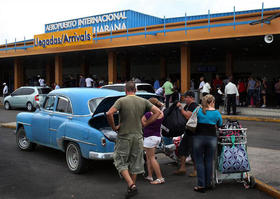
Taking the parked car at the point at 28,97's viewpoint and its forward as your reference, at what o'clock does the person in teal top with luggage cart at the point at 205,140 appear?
The person in teal top with luggage cart is roughly at 7 o'clock from the parked car.

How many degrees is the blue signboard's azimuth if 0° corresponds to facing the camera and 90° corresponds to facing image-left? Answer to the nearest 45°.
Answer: approximately 45°

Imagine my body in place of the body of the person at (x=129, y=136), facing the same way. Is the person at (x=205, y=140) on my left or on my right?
on my right

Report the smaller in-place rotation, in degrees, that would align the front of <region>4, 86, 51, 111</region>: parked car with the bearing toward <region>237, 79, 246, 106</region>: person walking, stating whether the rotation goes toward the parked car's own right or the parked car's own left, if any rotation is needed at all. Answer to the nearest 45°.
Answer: approximately 135° to the parked car's own right

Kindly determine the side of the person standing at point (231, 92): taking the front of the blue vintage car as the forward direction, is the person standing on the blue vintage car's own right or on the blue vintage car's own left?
on the blue vintage car's own right

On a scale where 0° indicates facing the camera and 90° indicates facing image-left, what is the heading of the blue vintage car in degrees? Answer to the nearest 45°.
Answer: approximately 135°

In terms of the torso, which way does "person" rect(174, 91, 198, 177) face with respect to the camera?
to the viewer's left

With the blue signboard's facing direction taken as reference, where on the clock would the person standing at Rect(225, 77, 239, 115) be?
The person standing is roughly at 10 o'clock from the blue signboard.
